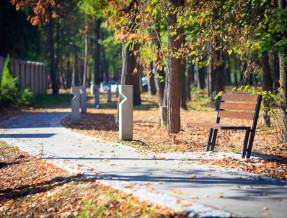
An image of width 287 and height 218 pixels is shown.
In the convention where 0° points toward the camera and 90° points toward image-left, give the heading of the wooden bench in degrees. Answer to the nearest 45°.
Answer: approximately 45°

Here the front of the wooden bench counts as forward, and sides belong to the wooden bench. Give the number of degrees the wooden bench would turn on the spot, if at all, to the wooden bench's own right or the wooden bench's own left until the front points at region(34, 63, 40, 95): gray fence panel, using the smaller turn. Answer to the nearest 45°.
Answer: approximately 90° to the wooden bench's own right

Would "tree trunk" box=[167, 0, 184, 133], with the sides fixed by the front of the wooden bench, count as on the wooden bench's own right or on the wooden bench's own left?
on the wooden bench's own right

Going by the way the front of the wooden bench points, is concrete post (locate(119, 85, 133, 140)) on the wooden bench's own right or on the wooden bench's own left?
on the wooden bench's own right

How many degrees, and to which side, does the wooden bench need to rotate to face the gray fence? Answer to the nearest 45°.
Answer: approximately 90° to its right

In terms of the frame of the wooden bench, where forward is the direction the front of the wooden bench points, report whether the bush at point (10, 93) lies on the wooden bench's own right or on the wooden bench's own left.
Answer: on the wooden bench's own right

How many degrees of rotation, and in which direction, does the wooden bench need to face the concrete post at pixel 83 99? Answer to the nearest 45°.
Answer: approximately 90° to its right

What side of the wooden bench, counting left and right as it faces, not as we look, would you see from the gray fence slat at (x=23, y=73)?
right

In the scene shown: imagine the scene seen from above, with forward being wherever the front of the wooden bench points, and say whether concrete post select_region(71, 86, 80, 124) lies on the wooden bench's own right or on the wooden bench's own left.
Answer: on the wooden bench's own right
